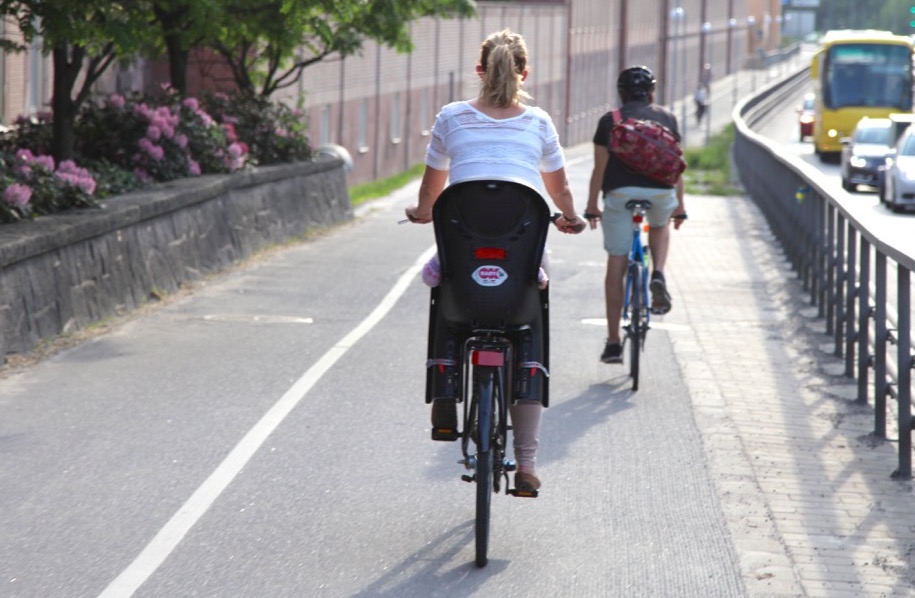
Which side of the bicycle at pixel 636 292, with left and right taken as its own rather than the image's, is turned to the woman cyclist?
back

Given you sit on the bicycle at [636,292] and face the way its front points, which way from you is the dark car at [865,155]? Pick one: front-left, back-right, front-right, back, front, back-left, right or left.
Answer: front

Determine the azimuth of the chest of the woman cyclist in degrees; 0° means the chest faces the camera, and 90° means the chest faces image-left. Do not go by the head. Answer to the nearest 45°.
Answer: approximately 180°

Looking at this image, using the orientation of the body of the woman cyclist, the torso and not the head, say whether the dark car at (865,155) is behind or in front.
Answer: in front

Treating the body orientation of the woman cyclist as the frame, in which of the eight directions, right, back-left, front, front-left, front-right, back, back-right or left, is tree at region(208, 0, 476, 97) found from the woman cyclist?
front

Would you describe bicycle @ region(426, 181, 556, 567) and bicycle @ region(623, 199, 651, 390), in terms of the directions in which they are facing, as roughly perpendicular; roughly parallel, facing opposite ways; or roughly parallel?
roughly parallel

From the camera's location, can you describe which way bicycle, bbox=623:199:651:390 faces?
facing away from the viewer

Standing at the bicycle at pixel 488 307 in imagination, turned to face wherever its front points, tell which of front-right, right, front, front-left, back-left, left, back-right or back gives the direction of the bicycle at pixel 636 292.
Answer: front

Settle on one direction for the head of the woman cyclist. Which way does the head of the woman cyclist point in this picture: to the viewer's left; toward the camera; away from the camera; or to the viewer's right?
away from the camera

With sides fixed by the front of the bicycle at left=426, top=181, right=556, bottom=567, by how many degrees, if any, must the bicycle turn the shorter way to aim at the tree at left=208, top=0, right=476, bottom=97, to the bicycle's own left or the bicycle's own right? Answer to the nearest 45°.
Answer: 0° — it already faces it

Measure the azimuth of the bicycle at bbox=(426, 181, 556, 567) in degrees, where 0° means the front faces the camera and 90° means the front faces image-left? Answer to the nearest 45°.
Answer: approximately 180°

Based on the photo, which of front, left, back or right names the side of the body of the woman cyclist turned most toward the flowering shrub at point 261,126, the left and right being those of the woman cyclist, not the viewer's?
front
